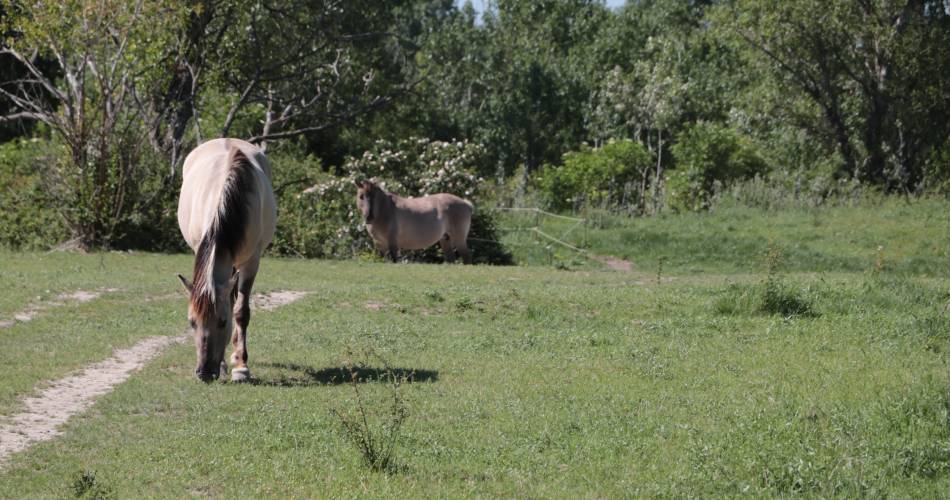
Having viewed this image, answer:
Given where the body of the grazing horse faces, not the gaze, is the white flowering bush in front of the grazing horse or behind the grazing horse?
behind

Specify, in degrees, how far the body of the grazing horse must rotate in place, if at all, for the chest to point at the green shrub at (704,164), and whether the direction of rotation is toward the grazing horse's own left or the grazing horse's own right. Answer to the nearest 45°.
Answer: approximately 135° to the grazing horse's own left

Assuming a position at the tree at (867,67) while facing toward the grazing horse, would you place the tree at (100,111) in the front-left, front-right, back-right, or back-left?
front-right

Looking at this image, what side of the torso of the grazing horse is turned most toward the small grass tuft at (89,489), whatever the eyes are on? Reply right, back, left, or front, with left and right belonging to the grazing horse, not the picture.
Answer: front

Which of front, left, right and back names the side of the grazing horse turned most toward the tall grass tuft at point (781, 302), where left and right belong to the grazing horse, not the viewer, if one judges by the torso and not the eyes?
left

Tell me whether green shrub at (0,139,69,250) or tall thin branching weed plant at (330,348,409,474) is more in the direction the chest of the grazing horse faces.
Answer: the tall thin branching weed plant

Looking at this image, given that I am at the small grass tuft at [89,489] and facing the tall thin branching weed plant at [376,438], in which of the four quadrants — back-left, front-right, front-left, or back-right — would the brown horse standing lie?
front-left

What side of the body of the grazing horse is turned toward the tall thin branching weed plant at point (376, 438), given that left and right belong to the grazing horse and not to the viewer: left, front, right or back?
front

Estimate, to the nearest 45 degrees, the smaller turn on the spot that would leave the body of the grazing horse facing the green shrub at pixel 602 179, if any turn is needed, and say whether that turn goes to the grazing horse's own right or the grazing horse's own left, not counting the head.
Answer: approximately 135° to the grazing horse's own left

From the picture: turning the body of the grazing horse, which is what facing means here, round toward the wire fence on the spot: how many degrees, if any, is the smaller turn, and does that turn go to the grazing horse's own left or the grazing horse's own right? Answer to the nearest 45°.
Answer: approximately 135° to the grazing horse's own left

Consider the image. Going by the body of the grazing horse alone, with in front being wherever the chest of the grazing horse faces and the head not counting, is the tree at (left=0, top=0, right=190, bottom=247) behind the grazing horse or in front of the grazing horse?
behind

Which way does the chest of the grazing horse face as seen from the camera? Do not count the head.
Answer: toward the camera
